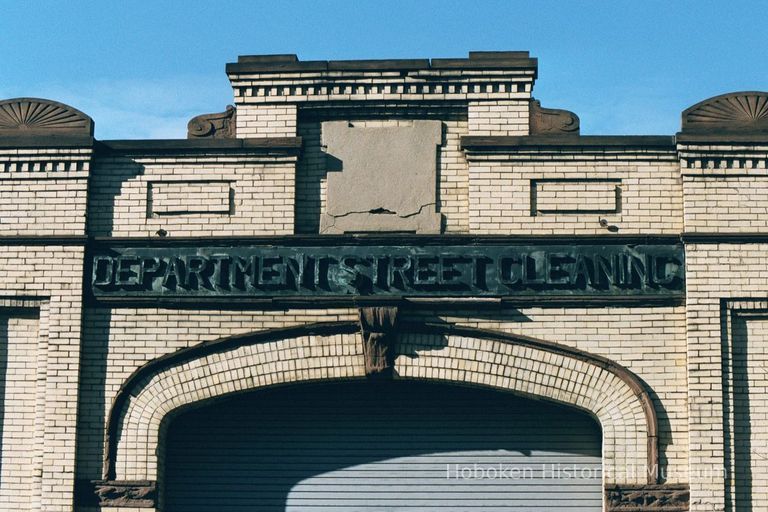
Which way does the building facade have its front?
toward the camera
